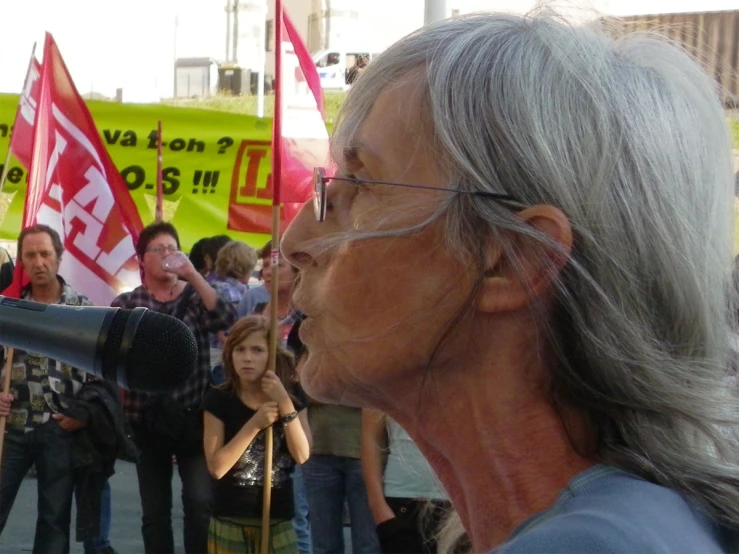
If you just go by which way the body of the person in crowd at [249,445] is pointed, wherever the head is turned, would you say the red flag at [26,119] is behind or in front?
behind

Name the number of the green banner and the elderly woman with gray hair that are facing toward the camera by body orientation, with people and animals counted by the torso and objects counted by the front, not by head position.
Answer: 1

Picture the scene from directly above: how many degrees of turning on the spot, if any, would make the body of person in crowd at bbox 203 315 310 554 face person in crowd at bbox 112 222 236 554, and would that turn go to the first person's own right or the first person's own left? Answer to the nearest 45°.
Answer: approximately 135° to the first person's own right

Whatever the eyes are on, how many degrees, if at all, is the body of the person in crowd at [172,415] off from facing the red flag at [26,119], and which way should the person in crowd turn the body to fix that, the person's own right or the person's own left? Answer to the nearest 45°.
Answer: approximately 135° to the person's own right

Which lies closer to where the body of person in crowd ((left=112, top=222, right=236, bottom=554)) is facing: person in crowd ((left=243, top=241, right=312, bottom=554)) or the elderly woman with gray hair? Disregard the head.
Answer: the elderly woman with gray hair

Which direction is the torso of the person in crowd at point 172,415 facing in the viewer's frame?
toward the camera

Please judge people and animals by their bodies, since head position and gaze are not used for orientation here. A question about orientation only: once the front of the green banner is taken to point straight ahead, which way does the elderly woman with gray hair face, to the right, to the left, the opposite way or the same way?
to the right

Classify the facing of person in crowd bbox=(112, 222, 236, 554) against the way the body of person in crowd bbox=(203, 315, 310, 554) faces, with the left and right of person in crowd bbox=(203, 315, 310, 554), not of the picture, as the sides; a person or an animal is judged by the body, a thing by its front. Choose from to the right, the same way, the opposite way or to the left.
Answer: the same way

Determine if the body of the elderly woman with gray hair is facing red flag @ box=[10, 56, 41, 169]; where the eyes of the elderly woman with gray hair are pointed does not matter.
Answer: no

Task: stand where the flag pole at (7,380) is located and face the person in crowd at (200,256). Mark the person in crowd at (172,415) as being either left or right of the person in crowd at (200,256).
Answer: right

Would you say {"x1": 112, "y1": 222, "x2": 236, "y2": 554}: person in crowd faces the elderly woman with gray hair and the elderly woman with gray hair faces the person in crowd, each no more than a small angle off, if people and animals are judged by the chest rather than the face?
no

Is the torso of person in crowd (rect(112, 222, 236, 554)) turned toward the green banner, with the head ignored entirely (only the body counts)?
no

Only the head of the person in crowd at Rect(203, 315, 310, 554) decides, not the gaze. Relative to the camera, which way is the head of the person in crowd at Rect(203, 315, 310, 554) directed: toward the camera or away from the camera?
toward the camera

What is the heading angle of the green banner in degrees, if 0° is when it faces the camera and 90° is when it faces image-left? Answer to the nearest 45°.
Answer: approximately 0°

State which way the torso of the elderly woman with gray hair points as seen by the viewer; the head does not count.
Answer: to the viewer's left

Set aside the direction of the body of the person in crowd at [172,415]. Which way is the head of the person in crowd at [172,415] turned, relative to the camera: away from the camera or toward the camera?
toward the camera
